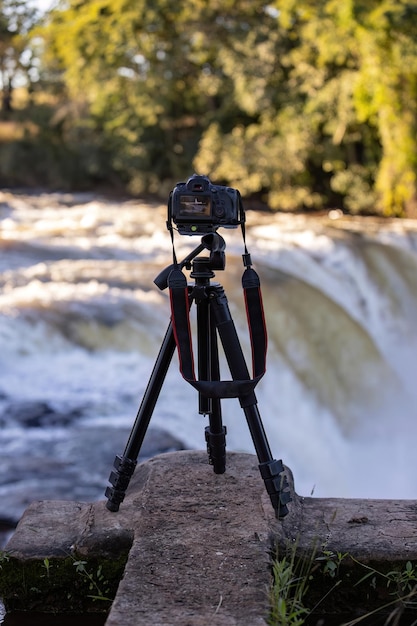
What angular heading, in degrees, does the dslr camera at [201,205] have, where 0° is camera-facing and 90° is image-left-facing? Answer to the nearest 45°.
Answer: approximately 180°

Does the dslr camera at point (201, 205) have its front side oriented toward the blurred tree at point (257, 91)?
yes

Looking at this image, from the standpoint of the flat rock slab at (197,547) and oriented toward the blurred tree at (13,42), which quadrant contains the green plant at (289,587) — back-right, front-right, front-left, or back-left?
back-right
